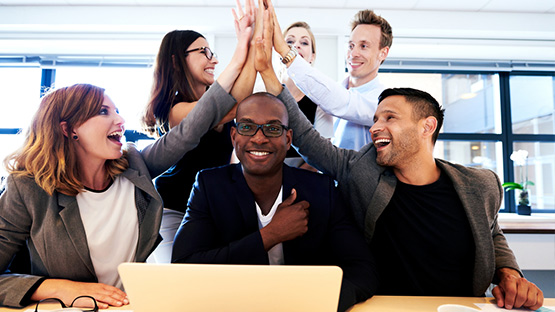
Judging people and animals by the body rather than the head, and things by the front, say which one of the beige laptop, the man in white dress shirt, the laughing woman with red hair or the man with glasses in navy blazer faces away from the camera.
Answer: the beige laptop

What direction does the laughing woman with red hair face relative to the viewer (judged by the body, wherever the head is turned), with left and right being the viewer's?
facing the viewer and to the right of the viewer

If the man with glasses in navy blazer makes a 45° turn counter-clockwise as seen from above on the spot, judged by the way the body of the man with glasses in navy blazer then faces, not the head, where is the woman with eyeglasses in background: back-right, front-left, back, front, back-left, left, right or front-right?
back

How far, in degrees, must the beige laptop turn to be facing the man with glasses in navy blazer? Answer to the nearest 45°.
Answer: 0° — it already faces them

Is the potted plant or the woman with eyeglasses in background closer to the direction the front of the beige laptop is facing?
the woman with eyeglasses in background

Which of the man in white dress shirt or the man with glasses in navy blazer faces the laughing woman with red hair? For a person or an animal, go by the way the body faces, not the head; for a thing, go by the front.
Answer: the man in white dress shirt

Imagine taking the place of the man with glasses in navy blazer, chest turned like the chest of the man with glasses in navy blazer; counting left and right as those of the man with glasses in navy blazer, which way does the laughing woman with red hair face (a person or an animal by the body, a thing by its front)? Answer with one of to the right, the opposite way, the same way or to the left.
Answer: to the left

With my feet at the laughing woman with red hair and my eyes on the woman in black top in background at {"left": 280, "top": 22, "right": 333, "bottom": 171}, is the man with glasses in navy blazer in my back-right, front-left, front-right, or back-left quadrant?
front-right

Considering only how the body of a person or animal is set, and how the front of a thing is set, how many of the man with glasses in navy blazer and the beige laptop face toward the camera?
1

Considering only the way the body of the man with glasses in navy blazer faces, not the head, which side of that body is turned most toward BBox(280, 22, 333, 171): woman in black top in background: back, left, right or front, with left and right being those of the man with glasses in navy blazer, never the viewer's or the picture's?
back

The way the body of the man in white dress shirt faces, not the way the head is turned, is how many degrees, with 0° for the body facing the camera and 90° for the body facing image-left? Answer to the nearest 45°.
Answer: approximately 45°

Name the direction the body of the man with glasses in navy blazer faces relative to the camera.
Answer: toward the camera

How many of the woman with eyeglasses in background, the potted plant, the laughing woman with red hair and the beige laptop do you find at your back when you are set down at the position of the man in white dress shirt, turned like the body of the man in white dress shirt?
1

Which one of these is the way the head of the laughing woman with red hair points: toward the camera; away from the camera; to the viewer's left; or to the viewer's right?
to the viewer's right

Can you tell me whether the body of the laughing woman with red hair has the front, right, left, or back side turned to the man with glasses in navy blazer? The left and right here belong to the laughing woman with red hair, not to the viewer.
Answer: front

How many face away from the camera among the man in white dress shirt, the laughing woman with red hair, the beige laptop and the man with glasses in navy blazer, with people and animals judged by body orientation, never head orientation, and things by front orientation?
1

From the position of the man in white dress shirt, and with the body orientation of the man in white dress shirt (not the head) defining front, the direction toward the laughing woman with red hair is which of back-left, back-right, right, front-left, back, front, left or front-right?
front

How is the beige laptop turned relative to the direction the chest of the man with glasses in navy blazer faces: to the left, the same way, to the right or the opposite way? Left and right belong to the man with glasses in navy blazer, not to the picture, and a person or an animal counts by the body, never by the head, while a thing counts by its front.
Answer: the opposite way

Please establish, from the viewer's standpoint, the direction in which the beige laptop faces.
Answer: facing away from the viewer
